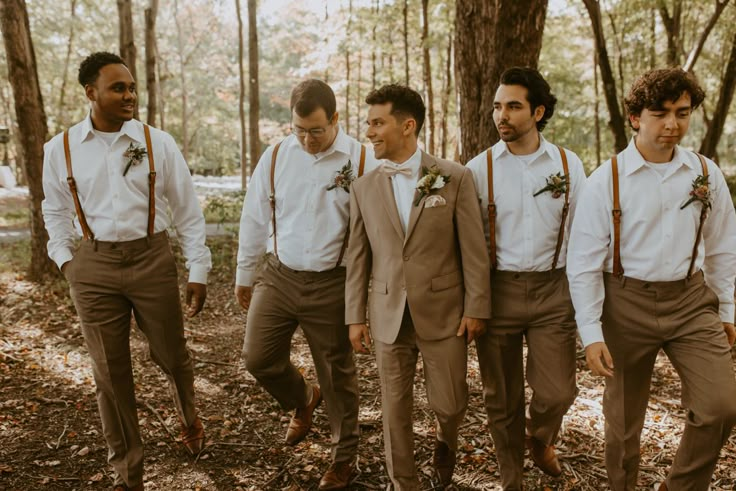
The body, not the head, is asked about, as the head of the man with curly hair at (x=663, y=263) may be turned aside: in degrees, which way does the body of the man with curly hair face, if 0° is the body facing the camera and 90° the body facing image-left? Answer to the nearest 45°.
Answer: approximately 0°

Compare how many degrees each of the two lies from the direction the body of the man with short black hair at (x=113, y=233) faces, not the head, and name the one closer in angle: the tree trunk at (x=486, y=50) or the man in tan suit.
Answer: the man in tan suit

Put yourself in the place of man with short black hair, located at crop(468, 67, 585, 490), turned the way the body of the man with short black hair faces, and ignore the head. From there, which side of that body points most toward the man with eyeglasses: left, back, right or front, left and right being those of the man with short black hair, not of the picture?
right

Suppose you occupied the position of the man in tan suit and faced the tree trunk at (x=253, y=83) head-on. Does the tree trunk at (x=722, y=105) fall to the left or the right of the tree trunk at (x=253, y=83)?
right

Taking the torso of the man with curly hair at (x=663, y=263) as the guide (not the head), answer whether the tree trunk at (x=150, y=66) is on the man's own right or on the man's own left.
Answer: on the man's own right

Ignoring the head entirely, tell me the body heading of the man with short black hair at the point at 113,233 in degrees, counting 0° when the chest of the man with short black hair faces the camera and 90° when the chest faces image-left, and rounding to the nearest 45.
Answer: approximately 0°

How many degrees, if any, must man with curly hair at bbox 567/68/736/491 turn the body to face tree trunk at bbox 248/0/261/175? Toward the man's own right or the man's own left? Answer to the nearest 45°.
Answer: approximately 135° to the man's own right

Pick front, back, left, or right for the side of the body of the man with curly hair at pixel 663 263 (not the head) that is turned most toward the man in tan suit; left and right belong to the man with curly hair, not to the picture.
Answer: right

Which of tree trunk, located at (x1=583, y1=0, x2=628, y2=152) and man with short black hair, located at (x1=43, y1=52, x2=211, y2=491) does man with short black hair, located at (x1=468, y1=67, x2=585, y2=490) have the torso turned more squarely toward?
the man with short black hair
